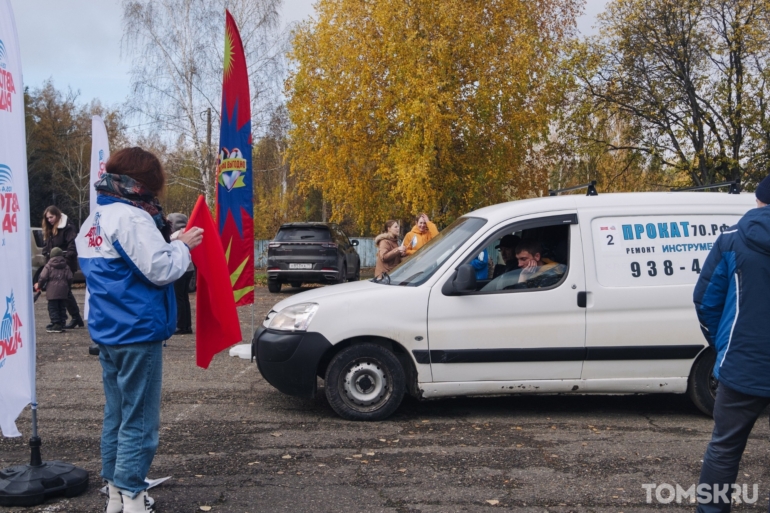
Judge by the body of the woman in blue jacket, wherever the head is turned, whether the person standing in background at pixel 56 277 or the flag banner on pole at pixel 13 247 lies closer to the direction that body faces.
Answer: the person standing in background

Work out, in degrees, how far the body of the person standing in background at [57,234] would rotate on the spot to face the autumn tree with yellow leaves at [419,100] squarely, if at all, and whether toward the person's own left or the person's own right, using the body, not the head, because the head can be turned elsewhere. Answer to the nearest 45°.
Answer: approximately 180°

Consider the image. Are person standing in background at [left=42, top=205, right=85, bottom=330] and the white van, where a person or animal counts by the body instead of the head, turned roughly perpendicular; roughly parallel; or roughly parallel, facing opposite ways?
roughly perpendicular

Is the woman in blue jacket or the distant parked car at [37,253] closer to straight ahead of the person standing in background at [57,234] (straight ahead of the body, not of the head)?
the woman in blue jacket

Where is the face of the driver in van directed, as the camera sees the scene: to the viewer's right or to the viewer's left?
to the viewer's left

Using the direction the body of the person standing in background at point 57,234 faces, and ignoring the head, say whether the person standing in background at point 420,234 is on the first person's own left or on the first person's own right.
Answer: on the first person's own left

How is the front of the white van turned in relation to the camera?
facing to the left of the viewer

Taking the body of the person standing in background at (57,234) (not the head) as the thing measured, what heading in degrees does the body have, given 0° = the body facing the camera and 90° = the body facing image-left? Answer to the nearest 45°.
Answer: approximately 45°

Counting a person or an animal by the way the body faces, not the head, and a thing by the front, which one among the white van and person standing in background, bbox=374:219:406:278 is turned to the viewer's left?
the white van

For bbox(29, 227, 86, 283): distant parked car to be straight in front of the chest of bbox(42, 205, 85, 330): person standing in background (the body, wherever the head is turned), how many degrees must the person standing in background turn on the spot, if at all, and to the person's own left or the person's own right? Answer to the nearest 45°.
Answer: approximately 135° to the person's own right
